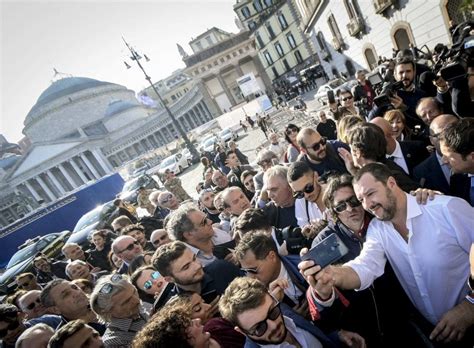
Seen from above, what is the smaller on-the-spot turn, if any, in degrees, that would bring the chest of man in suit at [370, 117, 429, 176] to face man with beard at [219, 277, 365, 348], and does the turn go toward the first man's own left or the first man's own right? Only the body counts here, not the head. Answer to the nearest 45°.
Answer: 0° — they already face them

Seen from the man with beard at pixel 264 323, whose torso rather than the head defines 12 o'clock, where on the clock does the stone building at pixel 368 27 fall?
The stone building is roughly at 9 o'clock from the man with beard.

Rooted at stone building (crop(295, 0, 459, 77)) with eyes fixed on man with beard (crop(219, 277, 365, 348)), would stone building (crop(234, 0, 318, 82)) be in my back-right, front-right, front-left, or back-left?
back-right

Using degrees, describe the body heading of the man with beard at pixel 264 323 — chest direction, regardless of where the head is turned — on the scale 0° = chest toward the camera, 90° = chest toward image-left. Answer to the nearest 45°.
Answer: approximately 315°

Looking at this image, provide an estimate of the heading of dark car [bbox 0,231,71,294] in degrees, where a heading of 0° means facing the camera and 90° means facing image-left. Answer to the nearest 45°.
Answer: approximately 45°

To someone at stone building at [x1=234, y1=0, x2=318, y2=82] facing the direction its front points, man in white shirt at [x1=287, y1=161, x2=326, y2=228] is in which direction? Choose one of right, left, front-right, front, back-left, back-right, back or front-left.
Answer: front-left

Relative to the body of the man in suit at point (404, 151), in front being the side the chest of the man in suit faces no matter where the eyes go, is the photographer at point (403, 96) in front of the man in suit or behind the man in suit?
behind

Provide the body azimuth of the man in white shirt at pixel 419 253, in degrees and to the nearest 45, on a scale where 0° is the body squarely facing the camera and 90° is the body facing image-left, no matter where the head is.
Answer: approximately 45°

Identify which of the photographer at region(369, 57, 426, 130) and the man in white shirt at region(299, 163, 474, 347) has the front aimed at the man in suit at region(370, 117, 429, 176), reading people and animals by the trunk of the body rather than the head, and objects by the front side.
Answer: the photographer

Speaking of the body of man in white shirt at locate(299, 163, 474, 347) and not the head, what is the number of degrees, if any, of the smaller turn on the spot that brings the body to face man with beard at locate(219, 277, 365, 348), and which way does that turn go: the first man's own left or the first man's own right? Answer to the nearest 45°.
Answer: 0° — they already face them

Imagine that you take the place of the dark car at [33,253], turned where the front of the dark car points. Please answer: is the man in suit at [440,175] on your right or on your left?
on your left

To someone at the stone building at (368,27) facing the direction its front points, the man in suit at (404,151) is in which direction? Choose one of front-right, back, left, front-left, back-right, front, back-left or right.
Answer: front-left

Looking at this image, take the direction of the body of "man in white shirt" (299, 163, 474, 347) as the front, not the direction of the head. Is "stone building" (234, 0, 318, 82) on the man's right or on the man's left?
on the man's right

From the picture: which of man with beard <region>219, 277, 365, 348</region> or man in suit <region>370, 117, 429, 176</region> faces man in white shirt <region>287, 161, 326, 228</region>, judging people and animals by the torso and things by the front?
the man in suit
